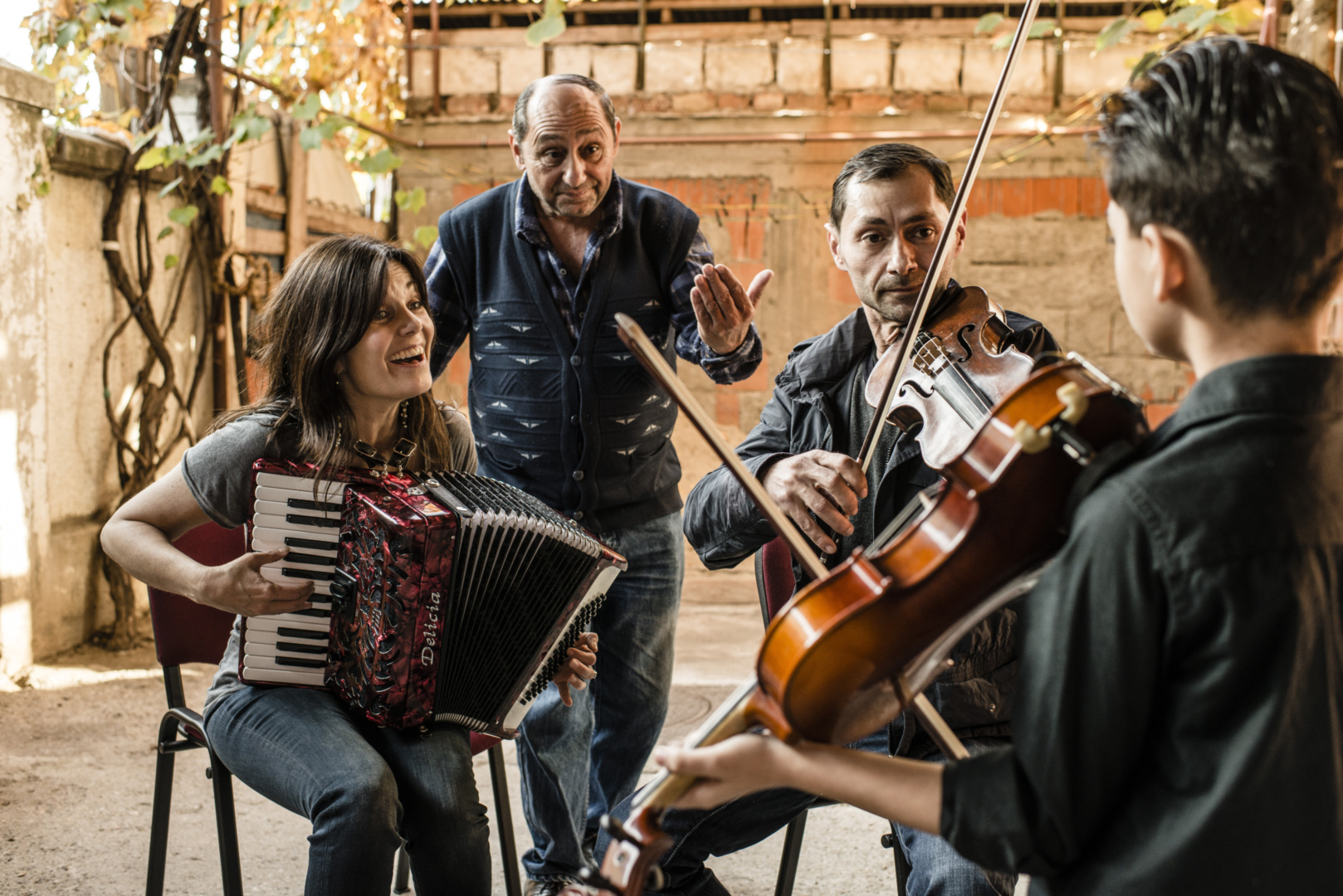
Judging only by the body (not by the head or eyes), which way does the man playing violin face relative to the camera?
toward the camera

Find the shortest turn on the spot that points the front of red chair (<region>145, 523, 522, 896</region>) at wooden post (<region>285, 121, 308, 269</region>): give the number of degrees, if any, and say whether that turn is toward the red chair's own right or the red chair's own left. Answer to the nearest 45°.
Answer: approximately 135° to the red chair's own left

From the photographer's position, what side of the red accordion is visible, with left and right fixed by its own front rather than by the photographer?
front

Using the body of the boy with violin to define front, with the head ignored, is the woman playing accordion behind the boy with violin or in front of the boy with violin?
in front

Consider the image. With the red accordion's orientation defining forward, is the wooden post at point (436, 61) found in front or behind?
behind

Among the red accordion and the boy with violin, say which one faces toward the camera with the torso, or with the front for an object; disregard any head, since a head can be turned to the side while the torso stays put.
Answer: the red accordion

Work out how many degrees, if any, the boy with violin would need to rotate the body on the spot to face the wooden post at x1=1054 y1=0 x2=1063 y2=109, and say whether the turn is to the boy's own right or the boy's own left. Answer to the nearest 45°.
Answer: approximately 45° to the boy's own right

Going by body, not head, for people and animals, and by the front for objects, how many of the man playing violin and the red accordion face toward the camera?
2

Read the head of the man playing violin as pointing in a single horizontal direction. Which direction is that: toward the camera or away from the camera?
toward the camera

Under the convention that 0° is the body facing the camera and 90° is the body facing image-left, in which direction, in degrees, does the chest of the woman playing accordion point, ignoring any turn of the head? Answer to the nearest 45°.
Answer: approximately 315°

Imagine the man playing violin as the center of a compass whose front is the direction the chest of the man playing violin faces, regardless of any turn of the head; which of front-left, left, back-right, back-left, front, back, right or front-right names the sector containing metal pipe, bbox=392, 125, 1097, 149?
back
